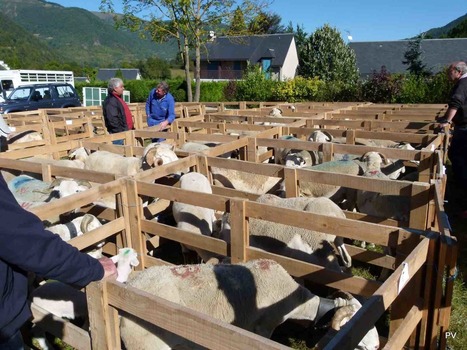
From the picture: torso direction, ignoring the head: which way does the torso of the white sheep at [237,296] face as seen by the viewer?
to the viewer's right

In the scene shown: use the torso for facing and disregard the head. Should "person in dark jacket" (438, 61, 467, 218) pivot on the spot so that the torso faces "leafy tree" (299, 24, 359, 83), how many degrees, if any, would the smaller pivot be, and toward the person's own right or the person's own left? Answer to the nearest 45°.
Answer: approximately 90° to the person's own right

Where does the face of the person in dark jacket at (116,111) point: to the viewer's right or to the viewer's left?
to the viewer's right

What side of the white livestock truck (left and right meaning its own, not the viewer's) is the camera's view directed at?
left

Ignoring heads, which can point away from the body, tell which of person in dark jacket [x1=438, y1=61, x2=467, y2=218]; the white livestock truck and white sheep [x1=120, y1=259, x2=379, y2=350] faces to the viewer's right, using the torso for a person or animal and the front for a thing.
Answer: the white sheep

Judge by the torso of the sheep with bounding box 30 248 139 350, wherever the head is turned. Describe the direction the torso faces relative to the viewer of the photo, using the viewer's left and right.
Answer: facing to the right of the viewer

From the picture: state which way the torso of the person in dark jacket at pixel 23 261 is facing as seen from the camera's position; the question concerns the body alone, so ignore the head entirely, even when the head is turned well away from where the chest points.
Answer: to the viewer's right

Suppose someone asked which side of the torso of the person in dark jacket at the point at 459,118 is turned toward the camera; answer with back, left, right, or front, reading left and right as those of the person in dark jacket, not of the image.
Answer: left

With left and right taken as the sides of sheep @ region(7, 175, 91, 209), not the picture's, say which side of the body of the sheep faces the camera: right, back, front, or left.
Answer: right

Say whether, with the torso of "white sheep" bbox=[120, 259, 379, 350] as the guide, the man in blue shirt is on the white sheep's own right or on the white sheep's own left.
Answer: on the white sheep's own left
